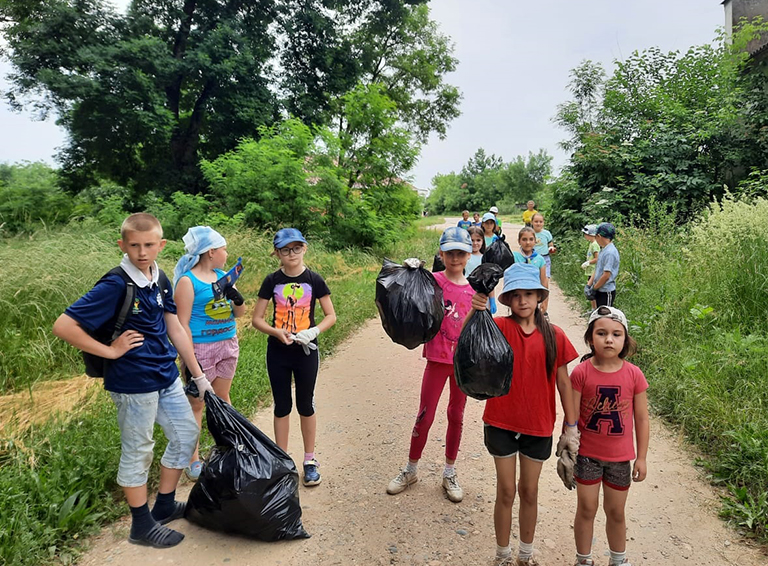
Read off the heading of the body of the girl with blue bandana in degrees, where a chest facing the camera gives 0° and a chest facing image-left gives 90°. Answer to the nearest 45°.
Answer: approximately 315°

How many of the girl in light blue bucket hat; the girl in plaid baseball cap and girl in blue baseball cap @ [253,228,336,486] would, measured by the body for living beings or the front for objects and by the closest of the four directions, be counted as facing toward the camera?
3

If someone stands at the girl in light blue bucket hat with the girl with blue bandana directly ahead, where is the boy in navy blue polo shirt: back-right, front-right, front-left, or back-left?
front-left

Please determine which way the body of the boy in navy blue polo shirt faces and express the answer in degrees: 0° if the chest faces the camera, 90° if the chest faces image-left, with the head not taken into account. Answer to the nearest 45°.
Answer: approximately 315°

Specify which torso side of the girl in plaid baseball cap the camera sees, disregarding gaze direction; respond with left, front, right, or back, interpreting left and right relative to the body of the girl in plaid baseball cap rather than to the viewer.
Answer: front

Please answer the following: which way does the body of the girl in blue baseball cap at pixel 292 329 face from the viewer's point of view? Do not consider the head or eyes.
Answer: toward the camera

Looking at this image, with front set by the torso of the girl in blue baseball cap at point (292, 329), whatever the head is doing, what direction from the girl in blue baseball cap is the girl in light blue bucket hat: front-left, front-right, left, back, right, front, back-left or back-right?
front-left

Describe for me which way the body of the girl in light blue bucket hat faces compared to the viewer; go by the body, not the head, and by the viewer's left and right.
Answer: facing the viewer

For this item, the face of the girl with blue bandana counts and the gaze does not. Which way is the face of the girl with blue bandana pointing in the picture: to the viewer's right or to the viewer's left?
to the viewer's right

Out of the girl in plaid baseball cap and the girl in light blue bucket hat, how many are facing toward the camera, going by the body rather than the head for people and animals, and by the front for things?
2
